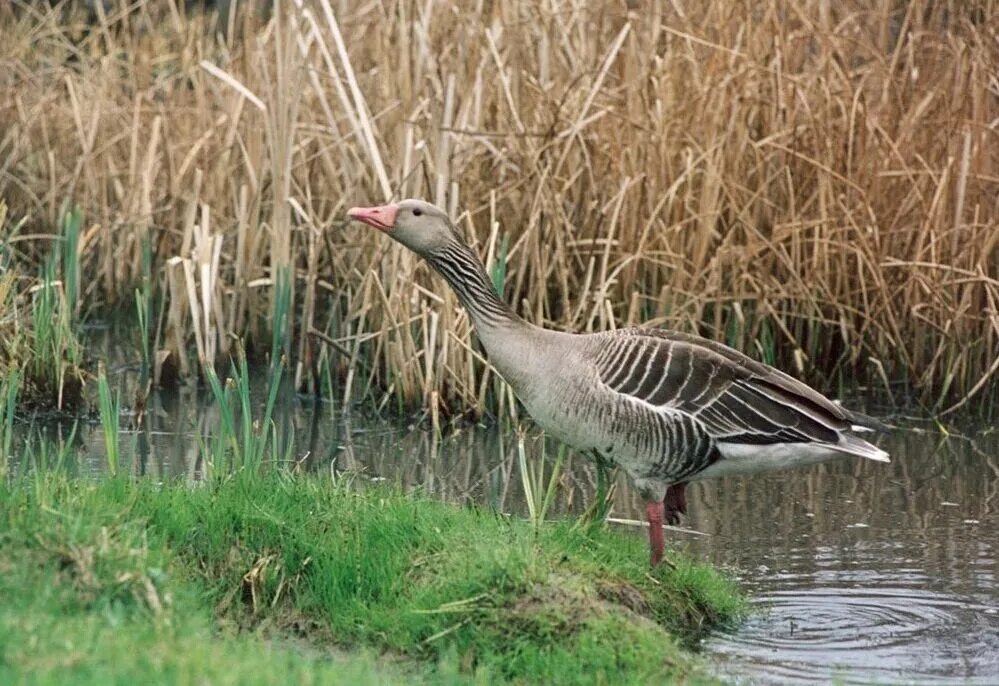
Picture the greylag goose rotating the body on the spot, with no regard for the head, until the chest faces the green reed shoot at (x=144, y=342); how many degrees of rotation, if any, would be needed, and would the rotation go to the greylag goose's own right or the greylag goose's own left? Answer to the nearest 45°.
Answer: approximately 45° to the greylag goose's own right

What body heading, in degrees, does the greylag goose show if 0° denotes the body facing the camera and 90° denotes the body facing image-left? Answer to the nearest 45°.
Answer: approximately 90°
